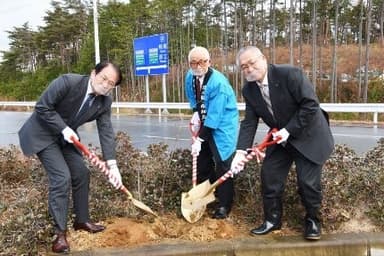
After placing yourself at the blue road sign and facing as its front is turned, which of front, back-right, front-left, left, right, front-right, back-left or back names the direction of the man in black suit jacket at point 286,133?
front-left

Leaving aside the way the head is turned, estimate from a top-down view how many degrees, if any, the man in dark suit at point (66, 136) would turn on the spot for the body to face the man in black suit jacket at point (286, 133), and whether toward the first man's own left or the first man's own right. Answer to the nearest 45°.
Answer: approximately 45° to the first man's own left

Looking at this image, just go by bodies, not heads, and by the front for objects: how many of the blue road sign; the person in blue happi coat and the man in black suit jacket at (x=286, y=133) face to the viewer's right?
0

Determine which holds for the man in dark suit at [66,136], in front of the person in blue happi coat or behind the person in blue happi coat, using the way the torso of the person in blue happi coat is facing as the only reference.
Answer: in front

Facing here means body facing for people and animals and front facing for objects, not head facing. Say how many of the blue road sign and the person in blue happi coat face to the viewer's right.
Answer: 0

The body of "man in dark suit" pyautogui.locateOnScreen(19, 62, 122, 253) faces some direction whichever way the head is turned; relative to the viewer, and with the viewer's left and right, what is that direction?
facing the viewer and to the right of the viewer

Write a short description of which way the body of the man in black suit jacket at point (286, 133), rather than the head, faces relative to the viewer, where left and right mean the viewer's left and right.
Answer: facing the viewer and to the left of the viewer

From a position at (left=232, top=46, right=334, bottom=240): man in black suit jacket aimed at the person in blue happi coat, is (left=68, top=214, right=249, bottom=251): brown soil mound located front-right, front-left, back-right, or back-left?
front-left

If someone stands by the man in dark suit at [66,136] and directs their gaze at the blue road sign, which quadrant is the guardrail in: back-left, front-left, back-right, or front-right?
front-right

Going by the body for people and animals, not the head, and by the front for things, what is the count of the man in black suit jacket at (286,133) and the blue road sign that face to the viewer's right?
0

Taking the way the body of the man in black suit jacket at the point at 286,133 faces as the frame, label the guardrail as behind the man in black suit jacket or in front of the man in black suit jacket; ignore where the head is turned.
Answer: behind

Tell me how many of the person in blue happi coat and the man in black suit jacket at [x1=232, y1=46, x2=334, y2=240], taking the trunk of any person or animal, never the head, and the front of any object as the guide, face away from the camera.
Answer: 0

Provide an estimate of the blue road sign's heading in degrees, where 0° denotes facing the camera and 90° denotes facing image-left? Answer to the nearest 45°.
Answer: approximately 45°

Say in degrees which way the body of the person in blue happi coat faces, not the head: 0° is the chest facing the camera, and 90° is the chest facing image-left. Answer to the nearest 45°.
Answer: approximately 45°
